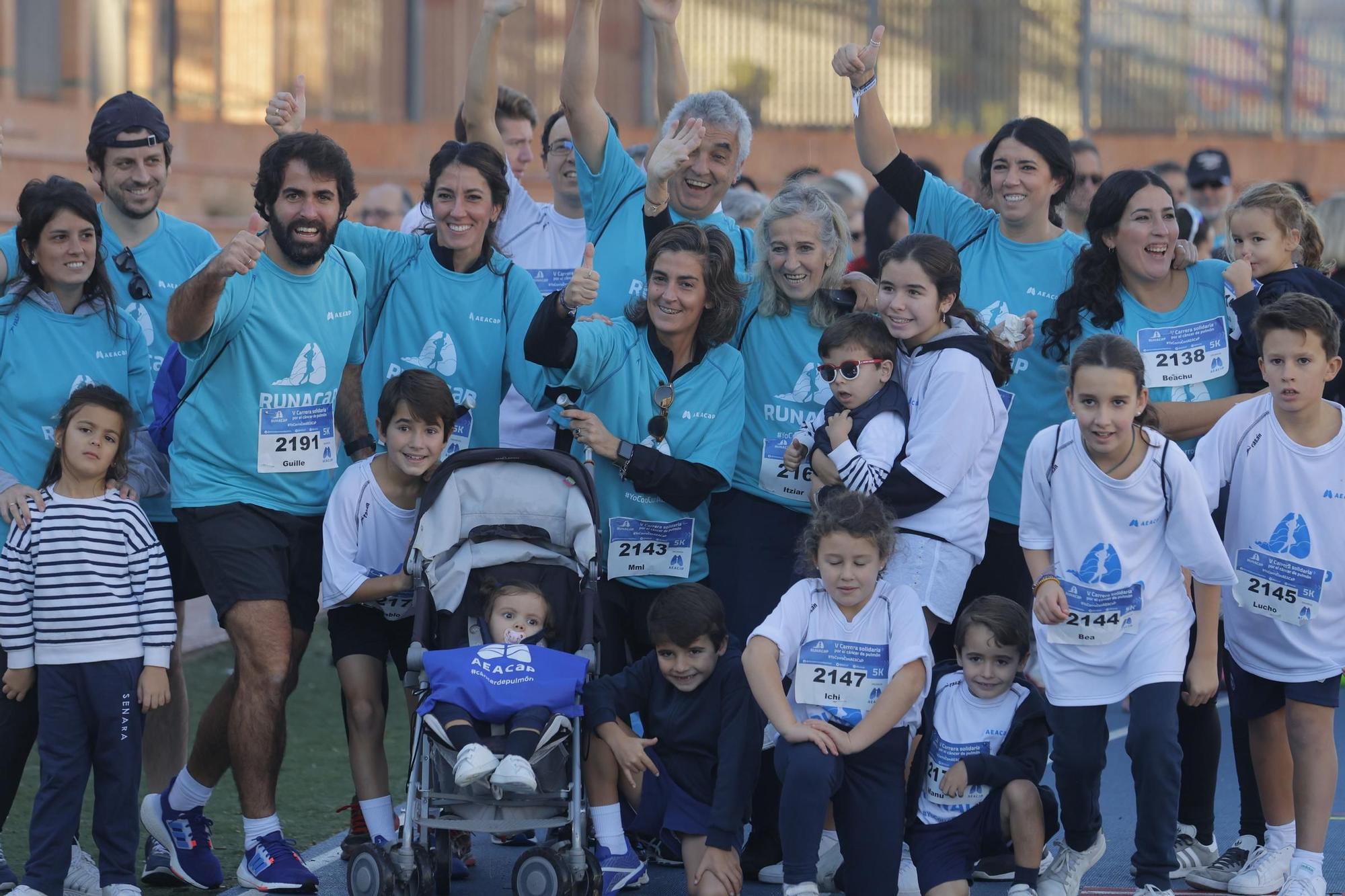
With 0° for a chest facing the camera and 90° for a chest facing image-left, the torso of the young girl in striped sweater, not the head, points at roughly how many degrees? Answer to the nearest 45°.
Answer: approximately 0°

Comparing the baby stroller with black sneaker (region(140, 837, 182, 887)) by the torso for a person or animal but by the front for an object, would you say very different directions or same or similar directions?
same or similar directions

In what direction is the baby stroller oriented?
toward the camera

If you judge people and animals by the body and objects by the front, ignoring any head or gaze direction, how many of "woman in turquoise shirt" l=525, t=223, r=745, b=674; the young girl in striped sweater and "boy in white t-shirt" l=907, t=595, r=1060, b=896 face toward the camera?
3

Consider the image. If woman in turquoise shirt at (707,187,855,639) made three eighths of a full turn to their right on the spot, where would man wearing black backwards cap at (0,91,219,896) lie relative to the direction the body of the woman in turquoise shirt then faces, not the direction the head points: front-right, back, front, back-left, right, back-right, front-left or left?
front-left

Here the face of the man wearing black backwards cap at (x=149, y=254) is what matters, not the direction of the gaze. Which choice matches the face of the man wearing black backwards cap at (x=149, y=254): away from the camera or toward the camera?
toward the camera

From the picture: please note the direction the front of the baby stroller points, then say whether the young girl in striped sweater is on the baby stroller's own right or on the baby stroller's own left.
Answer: on the baby stroller's own right

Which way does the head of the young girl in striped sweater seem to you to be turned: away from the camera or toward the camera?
toward the camera

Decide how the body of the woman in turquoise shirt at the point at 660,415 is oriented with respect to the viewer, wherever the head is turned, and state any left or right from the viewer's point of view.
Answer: facing the viewer

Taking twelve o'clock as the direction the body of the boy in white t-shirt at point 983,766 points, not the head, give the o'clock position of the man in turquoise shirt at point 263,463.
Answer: The man in turquoise shirt is roughly at 3 o'clock from the boy in white t-shirt.

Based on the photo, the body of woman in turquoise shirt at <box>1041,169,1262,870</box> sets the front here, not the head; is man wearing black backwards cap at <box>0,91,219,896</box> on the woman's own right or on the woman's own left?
on the woman's own right

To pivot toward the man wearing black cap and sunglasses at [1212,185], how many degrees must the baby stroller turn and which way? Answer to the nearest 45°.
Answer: approximately 135° to its left

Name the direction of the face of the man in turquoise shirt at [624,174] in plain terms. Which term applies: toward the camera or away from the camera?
toward the camera

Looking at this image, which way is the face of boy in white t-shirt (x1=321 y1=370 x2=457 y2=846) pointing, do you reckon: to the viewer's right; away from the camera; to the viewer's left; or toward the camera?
toward the camera

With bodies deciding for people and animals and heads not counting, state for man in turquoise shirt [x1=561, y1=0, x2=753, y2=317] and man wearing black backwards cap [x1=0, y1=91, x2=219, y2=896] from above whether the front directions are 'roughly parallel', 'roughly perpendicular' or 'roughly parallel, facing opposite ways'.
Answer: roughly parallel

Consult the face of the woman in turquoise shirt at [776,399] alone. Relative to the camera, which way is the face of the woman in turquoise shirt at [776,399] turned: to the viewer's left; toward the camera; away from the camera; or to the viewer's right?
toward the camera

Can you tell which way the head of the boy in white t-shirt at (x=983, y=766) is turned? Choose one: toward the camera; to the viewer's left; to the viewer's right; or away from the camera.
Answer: toward the camera

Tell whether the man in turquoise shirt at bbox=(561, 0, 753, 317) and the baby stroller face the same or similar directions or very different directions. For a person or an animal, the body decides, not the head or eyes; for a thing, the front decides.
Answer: same or similar directions
